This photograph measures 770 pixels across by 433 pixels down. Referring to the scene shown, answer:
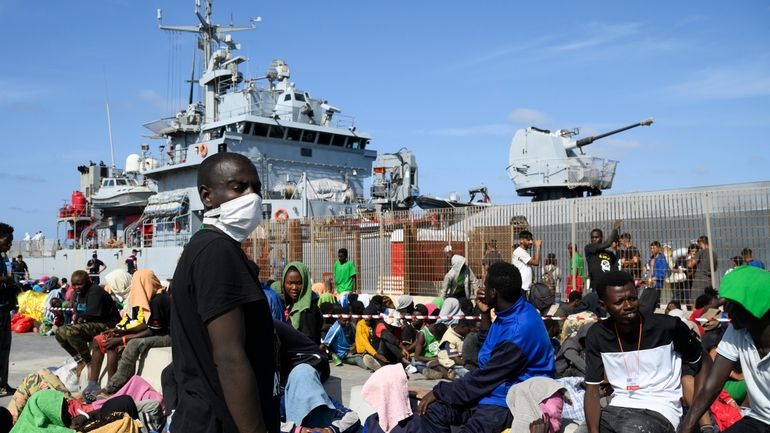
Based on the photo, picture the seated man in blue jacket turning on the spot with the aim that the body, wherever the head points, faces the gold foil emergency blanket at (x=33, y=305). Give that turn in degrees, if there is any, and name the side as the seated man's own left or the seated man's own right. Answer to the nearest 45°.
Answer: approximately 45° to the seated man's own right

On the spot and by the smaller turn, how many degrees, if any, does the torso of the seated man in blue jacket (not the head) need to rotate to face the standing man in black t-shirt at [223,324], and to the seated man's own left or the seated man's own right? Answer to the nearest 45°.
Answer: approximately 45° to the seated man's own left

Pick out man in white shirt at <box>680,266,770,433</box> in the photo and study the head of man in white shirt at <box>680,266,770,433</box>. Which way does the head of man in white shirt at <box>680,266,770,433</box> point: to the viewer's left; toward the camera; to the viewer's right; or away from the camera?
to the viewer's left

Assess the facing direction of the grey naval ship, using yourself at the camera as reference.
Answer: facing the viewer and to the right of the viewer

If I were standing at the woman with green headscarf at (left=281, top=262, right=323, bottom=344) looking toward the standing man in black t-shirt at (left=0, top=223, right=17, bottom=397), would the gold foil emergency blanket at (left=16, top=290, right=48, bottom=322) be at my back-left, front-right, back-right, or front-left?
front-right

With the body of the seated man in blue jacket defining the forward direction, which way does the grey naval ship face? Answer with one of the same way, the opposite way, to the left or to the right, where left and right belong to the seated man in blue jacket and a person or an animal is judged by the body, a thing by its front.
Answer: the opposite way

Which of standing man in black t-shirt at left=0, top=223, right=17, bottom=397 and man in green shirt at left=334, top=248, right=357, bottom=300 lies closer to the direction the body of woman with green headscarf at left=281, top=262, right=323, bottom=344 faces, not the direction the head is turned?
the standing man in black t-shirt

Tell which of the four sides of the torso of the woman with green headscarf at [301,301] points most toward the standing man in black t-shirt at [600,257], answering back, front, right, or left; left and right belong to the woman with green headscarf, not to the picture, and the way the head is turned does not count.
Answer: back

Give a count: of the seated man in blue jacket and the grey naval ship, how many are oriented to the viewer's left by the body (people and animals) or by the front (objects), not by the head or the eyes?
1

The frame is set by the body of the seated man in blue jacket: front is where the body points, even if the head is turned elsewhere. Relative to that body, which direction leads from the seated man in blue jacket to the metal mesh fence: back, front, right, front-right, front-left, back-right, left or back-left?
right

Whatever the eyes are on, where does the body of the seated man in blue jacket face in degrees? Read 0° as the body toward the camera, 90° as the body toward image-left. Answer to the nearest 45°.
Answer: approximately 90°

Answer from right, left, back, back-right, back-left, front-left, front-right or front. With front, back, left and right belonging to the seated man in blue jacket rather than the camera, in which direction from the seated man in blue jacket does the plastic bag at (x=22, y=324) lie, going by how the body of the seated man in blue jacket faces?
front-right

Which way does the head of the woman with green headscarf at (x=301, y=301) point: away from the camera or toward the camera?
toward the camera

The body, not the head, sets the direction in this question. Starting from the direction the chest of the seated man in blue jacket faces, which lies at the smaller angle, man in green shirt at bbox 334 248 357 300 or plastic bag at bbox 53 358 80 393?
the plastic bag

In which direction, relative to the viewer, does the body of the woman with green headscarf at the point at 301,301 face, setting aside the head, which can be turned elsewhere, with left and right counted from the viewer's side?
facing the viewer and to the left of the viewer
